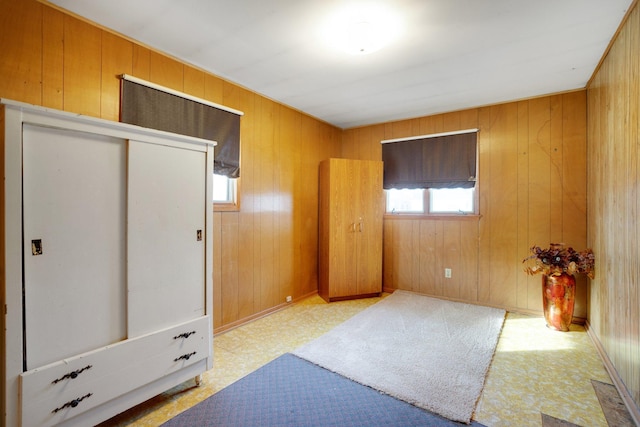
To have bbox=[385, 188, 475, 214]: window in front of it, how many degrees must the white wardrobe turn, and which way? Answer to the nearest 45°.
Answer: approximately 45° to its left

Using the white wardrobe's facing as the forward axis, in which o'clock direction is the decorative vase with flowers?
The decorative vase with flowers is roughly at 11 o'clock from the white wardrobe.

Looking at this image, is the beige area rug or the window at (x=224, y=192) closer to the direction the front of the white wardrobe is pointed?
the beige area rug

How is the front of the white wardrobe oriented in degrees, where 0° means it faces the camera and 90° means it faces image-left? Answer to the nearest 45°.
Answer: approximately 315°

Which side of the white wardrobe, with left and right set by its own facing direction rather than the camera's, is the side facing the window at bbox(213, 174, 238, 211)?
left

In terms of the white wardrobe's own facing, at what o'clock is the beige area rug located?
The beige area rug is roughly at 11 o'clock from the white wardrobe.
